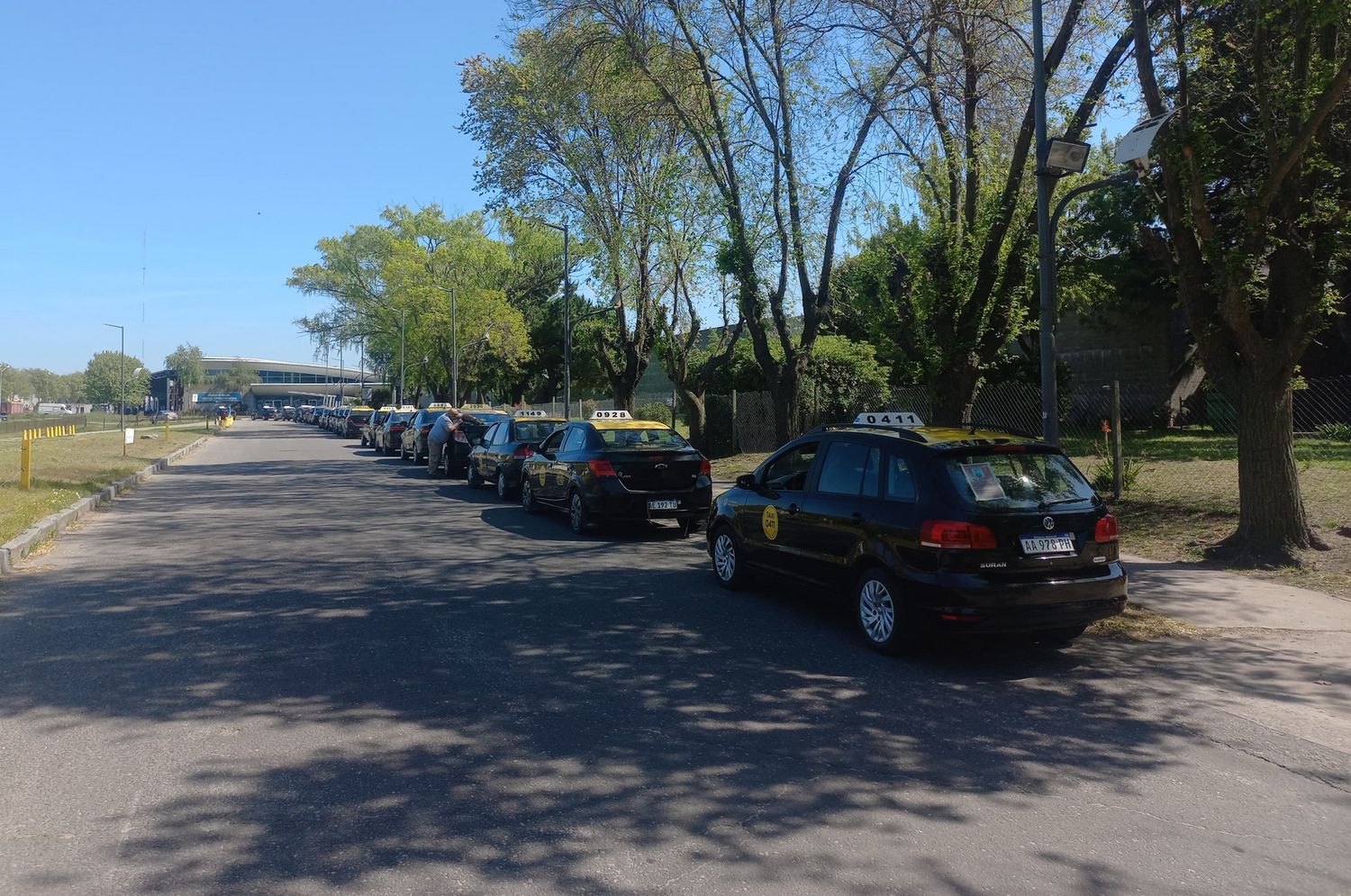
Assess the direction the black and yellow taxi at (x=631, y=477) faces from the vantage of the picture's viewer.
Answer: facing away from the viewer and to the left of the viewer

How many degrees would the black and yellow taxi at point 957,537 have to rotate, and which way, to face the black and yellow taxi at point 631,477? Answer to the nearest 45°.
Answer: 0° — it already faces it

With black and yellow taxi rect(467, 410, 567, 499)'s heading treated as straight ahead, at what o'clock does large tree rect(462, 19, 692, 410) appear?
The large tree is roughly at 2 o'clock from the black and yellow taxi.

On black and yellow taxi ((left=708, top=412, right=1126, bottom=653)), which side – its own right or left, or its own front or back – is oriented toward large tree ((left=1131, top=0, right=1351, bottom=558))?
right

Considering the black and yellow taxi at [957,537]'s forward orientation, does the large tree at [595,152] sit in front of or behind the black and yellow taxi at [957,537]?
in front

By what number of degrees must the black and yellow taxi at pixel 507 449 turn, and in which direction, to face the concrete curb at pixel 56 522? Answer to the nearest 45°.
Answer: approximately 90° to its left

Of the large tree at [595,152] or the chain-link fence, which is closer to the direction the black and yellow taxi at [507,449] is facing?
the large tree

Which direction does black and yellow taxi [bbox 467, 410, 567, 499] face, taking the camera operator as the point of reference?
facing away from the viewer and to the left of the viewer

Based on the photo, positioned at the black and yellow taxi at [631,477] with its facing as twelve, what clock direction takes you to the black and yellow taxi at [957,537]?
the black and yellow taxi at [957,537] is roughly at 7 o'clock from the black and yellow taxi at [631,477].

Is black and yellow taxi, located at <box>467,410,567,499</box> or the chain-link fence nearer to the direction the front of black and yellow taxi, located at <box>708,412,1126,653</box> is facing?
the black and yellow taxi

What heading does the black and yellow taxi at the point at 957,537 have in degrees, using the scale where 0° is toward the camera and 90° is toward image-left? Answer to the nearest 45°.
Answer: approximately 135°

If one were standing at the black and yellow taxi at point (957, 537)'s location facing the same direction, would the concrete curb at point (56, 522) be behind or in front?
in front
